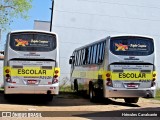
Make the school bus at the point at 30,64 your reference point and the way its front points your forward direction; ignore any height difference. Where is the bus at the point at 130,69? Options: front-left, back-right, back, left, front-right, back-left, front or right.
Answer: right

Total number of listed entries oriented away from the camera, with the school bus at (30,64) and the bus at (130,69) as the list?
2

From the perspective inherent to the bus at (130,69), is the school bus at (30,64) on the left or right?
on its left

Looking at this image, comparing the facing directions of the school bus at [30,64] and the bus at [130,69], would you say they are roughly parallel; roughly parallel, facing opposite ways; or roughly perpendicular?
roughly parallel

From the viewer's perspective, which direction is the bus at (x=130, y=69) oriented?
away from the camera

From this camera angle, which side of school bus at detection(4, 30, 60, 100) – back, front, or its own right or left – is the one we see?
back
